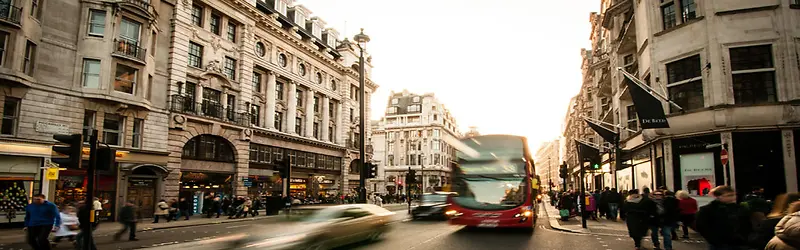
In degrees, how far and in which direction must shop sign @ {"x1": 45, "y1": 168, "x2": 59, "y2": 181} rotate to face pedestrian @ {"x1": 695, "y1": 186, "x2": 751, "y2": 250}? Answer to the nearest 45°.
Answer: approximately 45° to its left

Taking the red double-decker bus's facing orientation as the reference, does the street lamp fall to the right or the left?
on its right

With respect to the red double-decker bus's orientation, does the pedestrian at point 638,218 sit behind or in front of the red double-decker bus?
in front

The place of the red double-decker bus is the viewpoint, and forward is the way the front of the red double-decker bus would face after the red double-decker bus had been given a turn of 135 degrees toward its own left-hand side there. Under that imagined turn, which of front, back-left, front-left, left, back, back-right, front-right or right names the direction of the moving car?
back

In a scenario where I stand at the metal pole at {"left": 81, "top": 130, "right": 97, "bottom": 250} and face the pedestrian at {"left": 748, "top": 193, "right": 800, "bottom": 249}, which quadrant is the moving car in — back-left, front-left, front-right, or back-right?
front-left

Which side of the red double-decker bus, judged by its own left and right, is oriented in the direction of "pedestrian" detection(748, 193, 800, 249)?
front

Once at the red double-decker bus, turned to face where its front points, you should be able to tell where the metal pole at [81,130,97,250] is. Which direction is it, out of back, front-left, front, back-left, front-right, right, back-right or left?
front-right

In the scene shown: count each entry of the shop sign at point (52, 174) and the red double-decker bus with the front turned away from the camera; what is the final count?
0

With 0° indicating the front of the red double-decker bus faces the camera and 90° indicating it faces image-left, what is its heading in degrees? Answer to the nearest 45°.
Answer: approximately 0°

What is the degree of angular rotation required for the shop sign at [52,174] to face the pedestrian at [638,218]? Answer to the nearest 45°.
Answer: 0° — it already faces them

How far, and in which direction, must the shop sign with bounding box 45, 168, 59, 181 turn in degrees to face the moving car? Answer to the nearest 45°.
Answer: approximately 45° to its left

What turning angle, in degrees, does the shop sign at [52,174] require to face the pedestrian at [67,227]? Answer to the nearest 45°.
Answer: approximately 45° to its right

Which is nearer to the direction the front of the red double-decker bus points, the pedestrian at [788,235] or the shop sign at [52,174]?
the pedestrian

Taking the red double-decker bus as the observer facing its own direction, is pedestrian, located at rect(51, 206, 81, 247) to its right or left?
on its right
